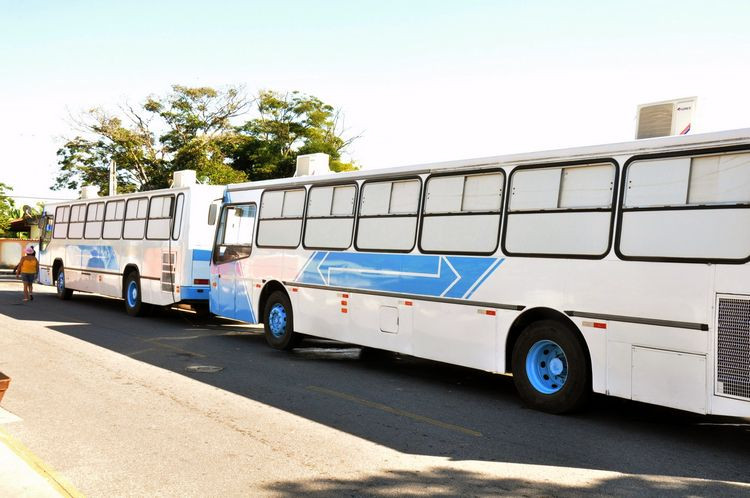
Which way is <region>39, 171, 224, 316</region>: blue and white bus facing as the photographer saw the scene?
facing away from the viewer and to the left of the viewer

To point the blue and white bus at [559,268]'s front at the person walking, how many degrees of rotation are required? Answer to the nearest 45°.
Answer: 0° — it already faces them

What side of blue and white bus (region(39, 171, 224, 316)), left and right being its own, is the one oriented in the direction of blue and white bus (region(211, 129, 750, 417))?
back

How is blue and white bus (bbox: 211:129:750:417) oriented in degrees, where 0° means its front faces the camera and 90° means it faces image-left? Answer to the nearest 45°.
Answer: approximately 135°

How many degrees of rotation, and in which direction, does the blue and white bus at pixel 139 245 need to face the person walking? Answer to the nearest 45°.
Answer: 0° — it already faces them

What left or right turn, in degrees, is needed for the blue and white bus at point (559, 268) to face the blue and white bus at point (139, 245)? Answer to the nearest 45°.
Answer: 0° — it already faces it
